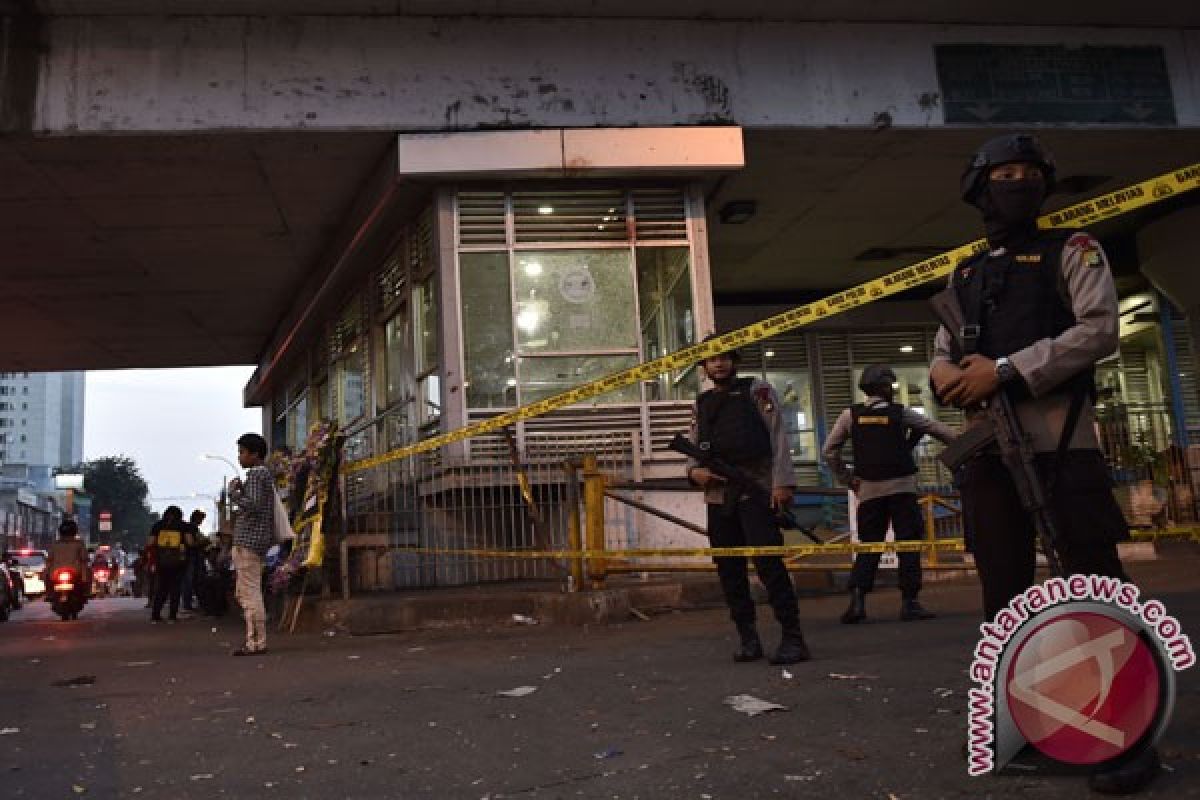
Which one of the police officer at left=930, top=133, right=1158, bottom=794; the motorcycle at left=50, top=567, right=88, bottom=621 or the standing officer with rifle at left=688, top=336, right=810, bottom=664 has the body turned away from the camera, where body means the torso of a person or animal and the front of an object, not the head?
the motorcycle

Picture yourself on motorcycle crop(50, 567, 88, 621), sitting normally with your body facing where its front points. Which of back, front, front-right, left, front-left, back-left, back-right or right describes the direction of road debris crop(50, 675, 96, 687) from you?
back

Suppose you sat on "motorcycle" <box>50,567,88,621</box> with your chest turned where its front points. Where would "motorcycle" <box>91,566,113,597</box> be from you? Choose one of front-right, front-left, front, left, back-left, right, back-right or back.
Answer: front

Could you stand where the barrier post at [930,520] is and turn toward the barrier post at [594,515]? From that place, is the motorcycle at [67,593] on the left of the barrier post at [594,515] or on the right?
right

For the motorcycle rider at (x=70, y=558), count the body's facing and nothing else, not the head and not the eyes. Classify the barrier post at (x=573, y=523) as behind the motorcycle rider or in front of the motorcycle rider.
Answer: behind

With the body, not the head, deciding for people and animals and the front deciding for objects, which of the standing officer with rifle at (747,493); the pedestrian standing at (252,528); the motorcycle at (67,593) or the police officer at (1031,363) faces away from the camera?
the motorcycle

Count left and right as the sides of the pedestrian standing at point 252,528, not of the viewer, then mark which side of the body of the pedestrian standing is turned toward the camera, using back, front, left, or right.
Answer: left

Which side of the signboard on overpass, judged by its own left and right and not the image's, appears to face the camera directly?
front

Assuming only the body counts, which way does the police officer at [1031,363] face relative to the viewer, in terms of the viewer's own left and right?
facing the viewer and to the left of the viewer

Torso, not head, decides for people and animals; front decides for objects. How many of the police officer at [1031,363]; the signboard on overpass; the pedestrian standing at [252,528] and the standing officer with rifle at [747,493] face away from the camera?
0

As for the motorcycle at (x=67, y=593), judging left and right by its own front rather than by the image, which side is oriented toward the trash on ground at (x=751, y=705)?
back

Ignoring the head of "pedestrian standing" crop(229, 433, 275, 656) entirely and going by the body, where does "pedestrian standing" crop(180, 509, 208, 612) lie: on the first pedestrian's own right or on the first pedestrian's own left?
on the first pedestrian's own right

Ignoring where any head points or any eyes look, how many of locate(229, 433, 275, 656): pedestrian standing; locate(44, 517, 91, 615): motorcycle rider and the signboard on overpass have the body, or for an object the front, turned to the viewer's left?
1
